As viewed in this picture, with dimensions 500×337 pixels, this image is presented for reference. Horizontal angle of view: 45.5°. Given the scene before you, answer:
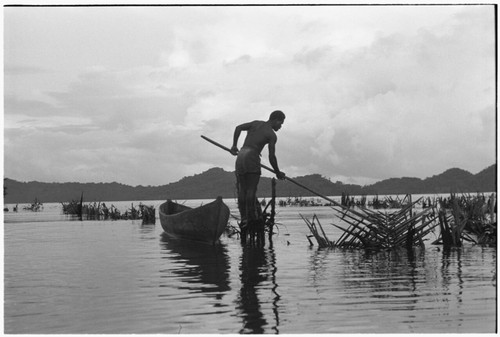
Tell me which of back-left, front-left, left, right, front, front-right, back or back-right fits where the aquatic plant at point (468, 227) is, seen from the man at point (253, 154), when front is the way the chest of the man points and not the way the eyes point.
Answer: front-right

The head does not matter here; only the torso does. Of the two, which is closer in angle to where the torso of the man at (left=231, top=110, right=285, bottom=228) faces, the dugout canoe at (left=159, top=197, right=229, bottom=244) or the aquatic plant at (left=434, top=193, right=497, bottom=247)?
the aquatic plant

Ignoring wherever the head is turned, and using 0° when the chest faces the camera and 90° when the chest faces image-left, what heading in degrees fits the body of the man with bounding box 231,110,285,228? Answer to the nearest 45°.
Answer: approximately 225°

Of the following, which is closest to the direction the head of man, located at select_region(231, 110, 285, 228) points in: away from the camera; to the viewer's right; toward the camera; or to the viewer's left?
to the viewer's right
